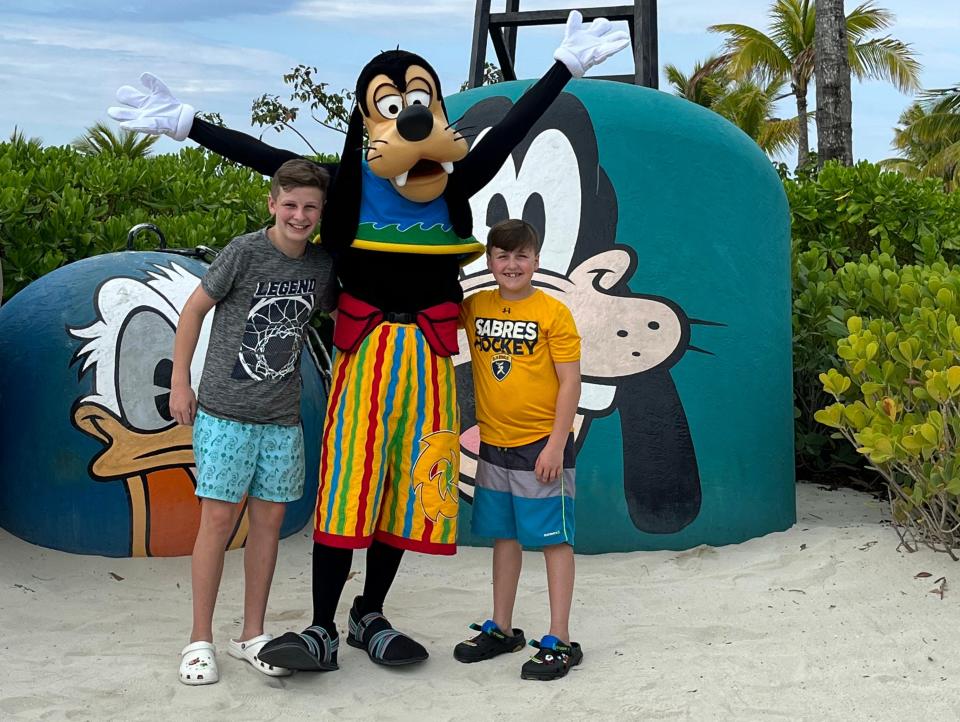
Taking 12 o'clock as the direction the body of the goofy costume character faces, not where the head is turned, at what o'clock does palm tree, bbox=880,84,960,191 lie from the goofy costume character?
The palm tree is roughly at 7 o'clock from the goofy costume character.

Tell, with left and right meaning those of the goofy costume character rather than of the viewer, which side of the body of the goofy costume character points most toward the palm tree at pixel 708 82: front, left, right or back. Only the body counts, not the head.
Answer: back

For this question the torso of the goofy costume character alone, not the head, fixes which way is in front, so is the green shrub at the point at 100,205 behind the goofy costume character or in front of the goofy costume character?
behind

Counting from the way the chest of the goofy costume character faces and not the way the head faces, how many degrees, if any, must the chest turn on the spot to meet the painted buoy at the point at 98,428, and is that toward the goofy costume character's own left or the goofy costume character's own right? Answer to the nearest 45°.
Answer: approximately 135° to the goofy costume character's own right

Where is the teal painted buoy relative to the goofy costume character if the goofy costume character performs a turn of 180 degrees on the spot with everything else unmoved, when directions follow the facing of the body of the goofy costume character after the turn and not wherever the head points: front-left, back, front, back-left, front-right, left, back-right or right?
front-right

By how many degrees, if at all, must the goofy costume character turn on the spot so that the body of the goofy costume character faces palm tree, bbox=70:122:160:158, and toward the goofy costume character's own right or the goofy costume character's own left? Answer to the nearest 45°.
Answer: approximately 180°

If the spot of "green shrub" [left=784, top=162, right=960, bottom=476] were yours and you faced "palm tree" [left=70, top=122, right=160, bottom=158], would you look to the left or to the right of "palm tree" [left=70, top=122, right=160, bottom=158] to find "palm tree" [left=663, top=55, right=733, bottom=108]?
right

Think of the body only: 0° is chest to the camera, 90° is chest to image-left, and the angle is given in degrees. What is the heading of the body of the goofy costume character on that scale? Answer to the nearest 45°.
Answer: approximately 0°

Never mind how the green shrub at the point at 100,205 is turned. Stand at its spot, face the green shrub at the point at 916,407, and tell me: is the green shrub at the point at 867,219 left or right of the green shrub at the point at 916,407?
left

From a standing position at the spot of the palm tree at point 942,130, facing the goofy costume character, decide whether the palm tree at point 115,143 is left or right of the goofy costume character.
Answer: right

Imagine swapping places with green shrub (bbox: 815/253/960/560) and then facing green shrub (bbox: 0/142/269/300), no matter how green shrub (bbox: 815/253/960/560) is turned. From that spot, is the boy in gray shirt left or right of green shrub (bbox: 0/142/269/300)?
left
